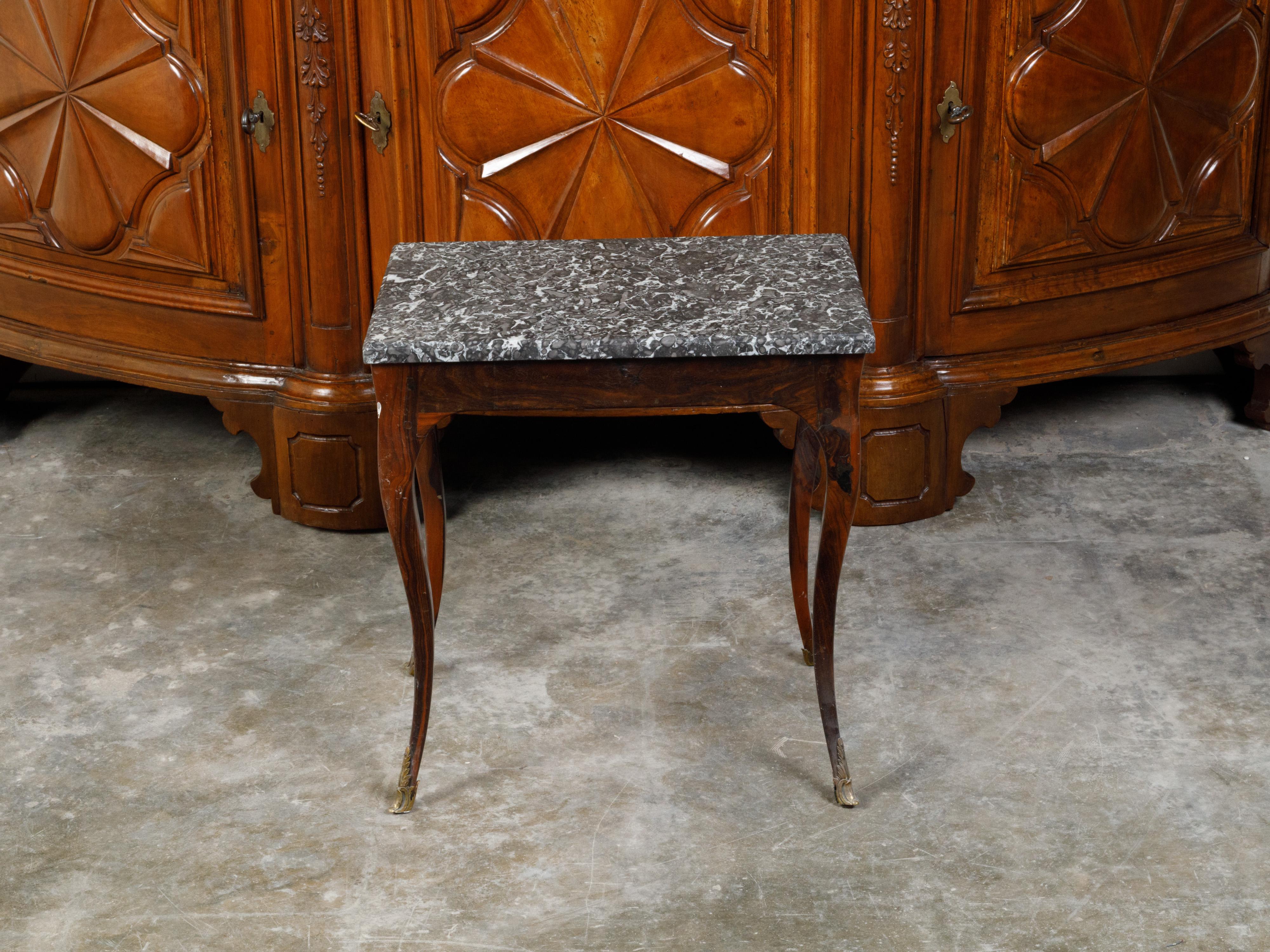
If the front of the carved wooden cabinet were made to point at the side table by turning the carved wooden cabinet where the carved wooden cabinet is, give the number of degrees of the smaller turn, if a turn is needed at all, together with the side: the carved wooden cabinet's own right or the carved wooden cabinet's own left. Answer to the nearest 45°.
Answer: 0° — it already faces it

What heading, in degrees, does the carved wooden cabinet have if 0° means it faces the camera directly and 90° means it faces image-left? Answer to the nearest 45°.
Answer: approximately 0°
